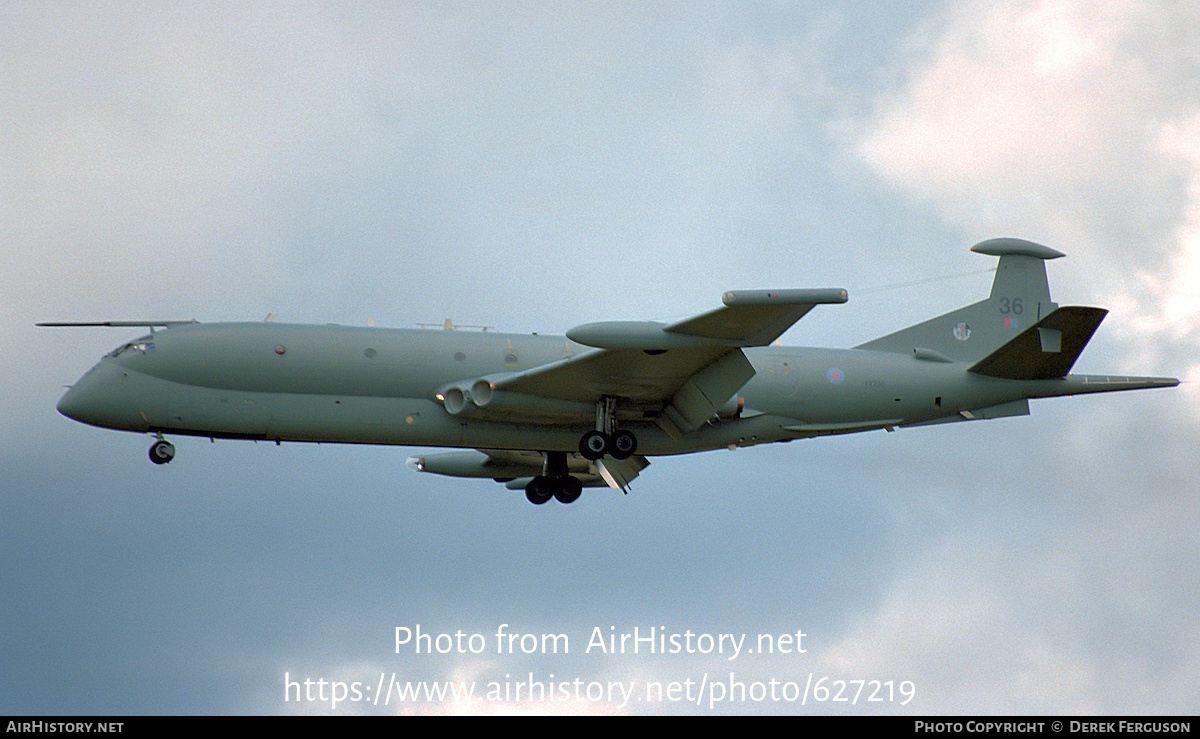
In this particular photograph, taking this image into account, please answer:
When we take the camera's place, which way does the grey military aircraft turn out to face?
facing to the left of the viewer
